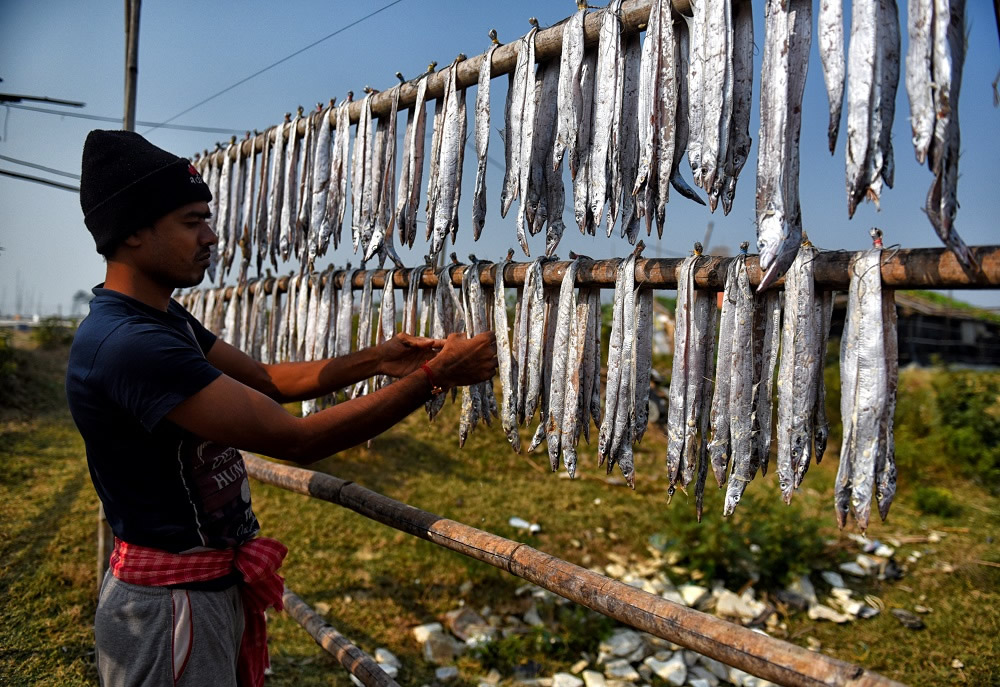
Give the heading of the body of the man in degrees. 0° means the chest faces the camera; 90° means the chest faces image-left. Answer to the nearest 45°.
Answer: approximately 270°

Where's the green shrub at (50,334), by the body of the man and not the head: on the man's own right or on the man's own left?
on the man's own left

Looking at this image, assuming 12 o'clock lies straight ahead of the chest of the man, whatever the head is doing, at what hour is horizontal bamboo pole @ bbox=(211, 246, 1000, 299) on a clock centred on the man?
The horizontal bamboo pole is roughly at 1 o'clock from the man.

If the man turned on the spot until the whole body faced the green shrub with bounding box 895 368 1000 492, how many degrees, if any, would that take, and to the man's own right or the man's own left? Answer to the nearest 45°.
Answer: approximately 45° to the man's own left

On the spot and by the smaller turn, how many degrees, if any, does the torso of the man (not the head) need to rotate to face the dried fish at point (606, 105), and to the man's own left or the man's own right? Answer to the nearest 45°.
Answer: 0° — they already face it

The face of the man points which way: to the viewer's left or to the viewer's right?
to the viewer's right
